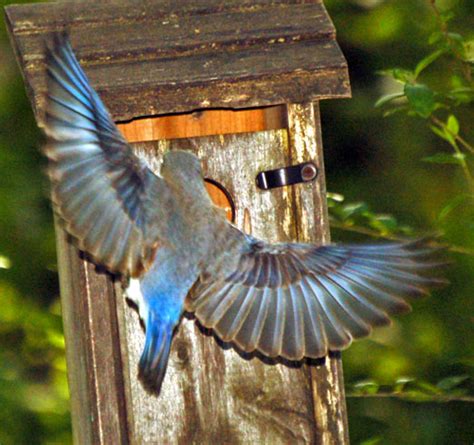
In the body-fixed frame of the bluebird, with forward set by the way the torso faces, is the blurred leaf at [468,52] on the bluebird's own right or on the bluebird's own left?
on the bluebird's own right

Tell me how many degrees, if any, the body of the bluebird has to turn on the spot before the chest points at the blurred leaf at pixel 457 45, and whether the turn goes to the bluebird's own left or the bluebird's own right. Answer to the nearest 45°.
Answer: approximately 45° to the bluebird's own right

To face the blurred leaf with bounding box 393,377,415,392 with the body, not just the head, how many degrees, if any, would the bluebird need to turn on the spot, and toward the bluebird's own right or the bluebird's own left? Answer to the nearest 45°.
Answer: approximately 45° to the bluebird's own right

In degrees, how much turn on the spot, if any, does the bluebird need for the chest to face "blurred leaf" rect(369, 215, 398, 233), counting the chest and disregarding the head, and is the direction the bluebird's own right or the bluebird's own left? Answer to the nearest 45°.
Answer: approximately 45° to the bluebird's own right

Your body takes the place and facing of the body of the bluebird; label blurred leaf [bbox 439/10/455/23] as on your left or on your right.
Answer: on your right

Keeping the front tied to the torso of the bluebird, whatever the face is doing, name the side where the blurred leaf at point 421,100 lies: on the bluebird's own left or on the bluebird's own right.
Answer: on the bluebird's own right

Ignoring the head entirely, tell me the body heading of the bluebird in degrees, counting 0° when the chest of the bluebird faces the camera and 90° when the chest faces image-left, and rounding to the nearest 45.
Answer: approximately 180°
